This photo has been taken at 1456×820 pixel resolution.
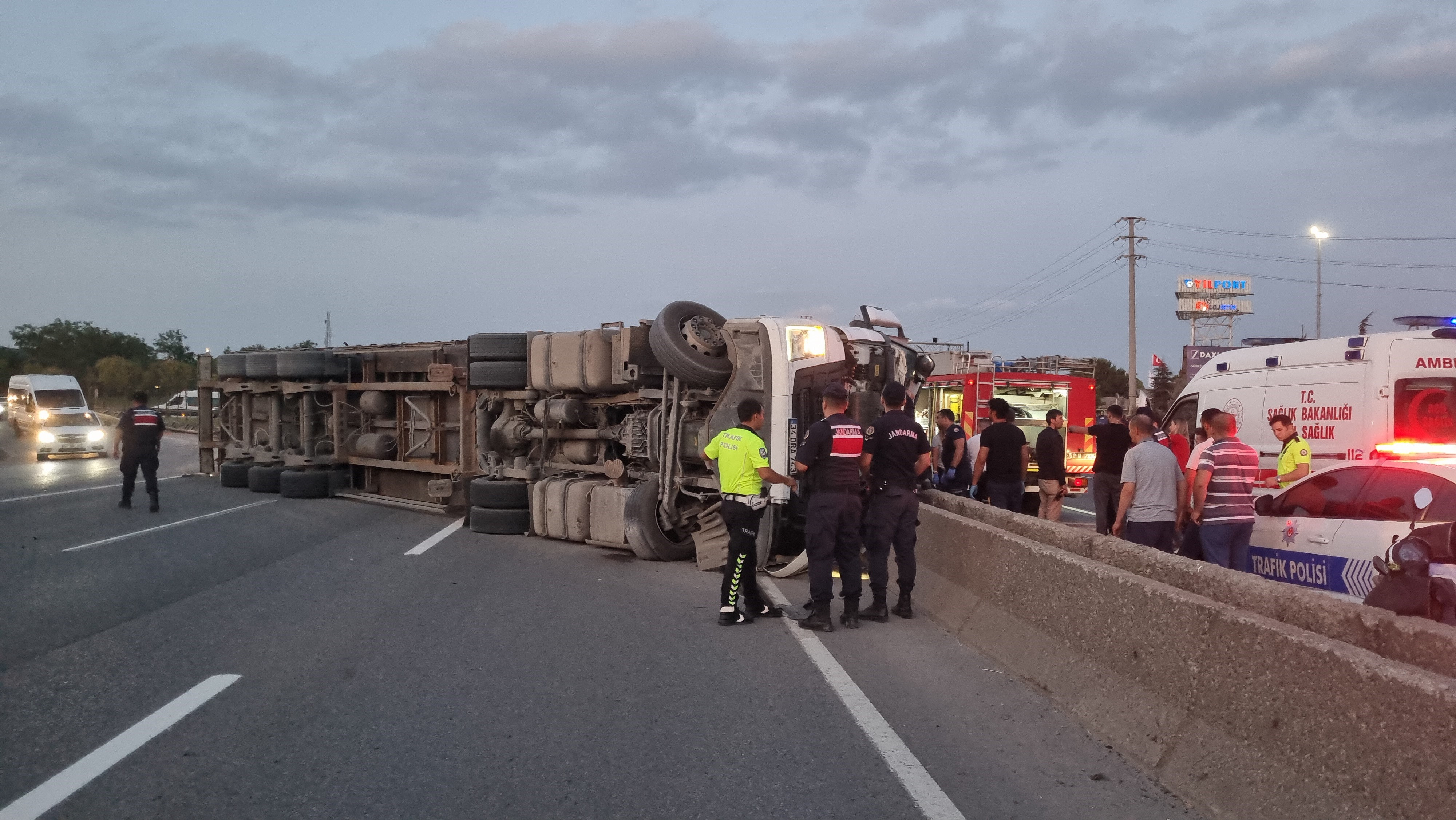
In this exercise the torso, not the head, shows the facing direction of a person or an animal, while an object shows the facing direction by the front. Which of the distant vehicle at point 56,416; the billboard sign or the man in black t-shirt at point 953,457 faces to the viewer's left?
the man in black t-shirt

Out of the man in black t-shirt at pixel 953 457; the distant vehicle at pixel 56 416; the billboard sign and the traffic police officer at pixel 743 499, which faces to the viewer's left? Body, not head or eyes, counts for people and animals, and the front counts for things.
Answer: the man in black t-shirt

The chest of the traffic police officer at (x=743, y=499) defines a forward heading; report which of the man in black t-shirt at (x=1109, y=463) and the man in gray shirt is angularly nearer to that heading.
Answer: the man in black t-shirt

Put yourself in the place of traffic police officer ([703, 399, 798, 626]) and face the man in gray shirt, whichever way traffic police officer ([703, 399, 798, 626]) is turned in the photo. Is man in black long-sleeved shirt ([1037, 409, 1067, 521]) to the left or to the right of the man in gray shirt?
left

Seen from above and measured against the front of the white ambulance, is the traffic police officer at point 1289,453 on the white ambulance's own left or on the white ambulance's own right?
on the white ambulance's own left

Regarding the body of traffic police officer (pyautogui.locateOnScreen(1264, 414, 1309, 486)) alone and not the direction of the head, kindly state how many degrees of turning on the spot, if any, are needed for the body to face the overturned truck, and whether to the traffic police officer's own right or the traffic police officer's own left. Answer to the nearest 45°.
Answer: approximately 45° to the traffic police officer's own right

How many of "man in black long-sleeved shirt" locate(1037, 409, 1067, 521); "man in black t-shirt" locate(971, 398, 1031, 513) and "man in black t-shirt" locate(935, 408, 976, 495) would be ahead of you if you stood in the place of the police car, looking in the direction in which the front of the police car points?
3

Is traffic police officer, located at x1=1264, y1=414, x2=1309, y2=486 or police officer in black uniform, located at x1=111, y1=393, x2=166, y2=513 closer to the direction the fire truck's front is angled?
the police officer in black uniform

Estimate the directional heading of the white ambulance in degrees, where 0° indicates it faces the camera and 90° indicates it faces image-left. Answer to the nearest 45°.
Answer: approximately 135°

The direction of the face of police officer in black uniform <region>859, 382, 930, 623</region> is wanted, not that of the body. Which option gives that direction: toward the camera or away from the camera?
away from the camera
